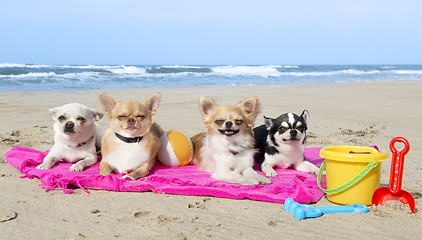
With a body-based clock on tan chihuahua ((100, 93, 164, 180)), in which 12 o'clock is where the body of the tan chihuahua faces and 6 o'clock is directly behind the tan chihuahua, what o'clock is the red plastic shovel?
The red plastic shovel is roughly at 10 o'clock from the tan chihuahua.

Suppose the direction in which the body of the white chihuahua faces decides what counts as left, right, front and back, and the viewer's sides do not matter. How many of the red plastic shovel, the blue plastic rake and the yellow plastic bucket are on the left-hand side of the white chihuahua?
3

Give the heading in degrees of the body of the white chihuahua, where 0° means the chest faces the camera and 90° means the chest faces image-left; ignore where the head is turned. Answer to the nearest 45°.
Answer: approximately 45°

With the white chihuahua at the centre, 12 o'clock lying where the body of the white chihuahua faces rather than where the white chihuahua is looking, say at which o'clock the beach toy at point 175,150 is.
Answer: The beach toy is roughly at 8 o'clock from the white chihuahua.

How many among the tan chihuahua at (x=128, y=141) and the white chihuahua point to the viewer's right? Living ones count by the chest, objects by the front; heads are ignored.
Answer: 0

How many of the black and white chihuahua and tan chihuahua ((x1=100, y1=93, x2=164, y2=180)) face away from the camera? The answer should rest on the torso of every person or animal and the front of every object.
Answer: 0

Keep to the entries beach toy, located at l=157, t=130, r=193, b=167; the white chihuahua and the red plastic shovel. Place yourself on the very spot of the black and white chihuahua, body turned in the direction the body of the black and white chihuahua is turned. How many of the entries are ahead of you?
1

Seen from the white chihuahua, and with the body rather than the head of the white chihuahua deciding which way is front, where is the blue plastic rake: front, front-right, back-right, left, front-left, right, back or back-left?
left

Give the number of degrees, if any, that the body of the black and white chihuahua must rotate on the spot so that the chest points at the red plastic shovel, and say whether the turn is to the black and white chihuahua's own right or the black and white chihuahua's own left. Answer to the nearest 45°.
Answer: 0° — it already faces it

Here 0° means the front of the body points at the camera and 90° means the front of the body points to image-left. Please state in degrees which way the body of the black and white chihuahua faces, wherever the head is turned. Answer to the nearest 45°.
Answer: approximately 315°
